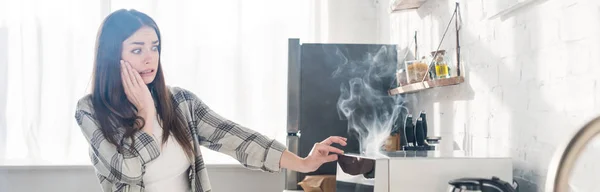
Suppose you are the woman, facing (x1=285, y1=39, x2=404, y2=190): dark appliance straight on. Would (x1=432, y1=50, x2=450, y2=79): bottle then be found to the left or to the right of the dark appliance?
right

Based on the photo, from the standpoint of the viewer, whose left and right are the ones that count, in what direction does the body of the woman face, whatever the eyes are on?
facing the viewer and to the right of the viewer

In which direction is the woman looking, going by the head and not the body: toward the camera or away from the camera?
toward the camera
